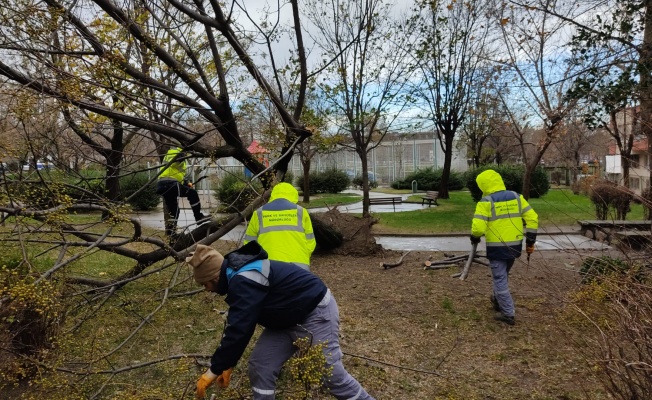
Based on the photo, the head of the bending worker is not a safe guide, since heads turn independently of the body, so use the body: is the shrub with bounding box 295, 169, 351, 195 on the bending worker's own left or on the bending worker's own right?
on the bending worker's own right

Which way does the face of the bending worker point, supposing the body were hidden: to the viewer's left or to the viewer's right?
to the viewer's left

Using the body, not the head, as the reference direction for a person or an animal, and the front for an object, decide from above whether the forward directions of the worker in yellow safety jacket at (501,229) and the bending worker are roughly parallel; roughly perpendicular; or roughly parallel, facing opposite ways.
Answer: roughly perpendicular

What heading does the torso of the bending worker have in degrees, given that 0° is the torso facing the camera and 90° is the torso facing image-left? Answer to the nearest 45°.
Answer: approximately 90°

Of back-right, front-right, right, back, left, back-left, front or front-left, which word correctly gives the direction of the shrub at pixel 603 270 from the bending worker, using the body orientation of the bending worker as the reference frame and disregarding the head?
back
